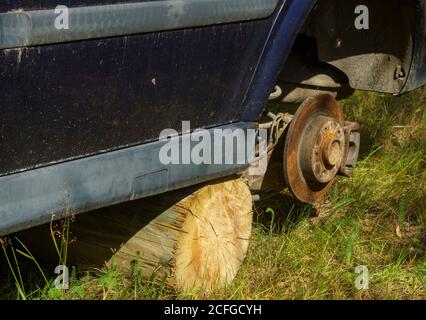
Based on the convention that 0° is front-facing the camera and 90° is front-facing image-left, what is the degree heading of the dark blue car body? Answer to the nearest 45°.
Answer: approximately 45°
